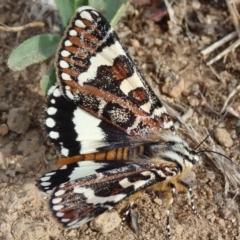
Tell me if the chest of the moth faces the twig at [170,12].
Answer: no

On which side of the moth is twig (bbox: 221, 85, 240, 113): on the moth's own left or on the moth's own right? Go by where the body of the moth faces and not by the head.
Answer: on the moth's own left

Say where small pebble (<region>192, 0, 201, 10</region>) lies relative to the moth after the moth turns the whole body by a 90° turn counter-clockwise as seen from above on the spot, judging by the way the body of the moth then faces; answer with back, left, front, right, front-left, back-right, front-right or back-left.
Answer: front

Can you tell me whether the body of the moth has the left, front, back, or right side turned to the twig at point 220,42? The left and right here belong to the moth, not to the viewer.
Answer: left

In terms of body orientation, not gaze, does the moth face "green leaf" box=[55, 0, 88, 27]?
no

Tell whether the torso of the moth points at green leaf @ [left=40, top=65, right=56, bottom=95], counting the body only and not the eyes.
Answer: no

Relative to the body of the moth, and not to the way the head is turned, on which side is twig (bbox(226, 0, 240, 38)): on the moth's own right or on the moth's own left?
on the moth's own left

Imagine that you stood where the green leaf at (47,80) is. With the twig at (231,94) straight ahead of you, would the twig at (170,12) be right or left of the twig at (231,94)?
left

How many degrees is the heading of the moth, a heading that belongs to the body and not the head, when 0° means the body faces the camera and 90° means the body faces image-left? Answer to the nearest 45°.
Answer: approximately 270°

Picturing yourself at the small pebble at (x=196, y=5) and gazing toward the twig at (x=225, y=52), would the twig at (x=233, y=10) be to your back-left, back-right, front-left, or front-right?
front-left

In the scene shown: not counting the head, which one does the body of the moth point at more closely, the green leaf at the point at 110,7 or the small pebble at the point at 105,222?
the small pebble

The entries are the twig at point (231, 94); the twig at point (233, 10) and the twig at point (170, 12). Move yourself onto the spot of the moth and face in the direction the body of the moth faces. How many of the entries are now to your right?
0

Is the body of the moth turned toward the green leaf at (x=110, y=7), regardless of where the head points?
no
